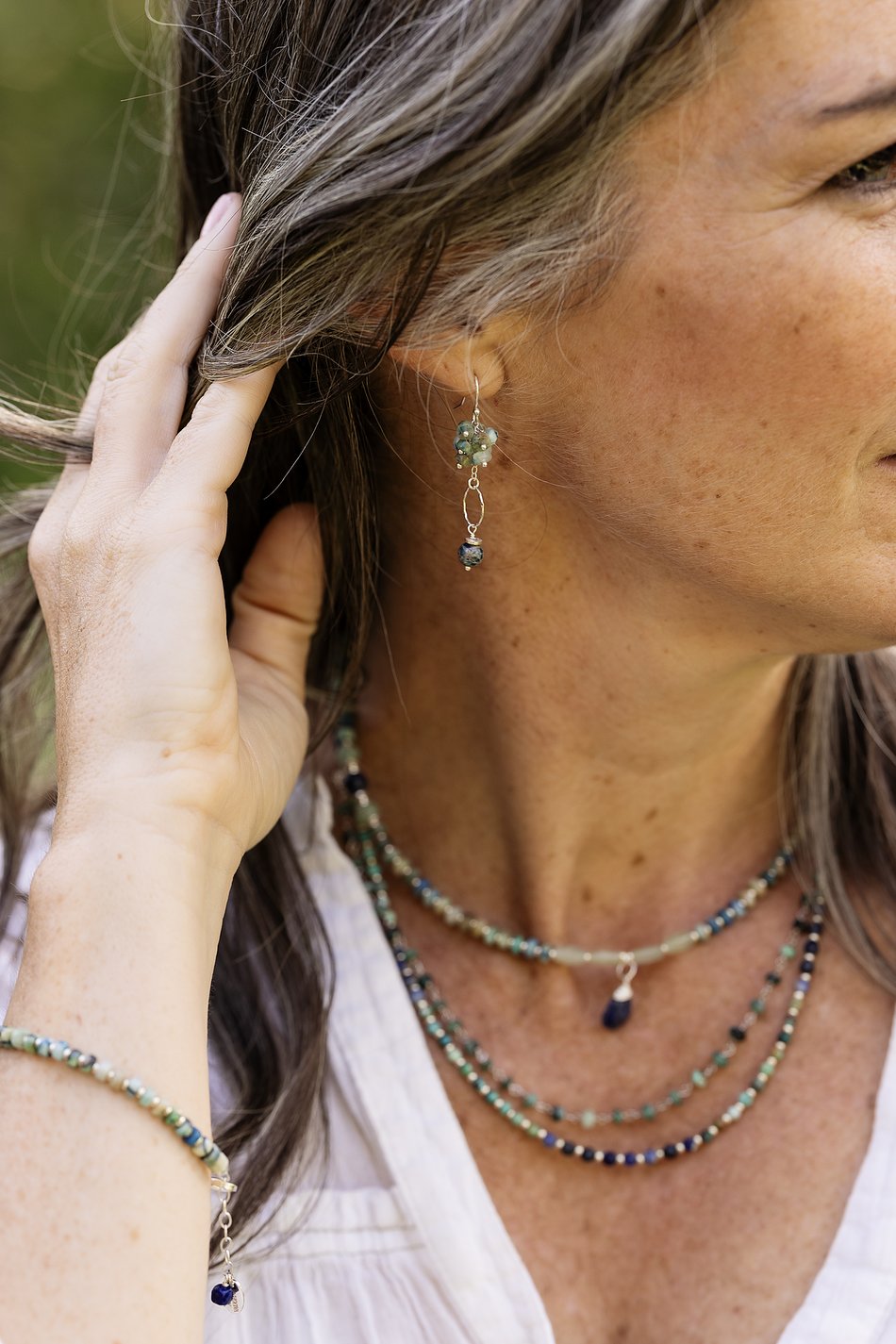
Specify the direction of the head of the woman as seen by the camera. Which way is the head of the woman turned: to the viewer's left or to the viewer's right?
to the viewer's right

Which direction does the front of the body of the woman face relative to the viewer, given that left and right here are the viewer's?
facing the viewer and to the right of the viewer
